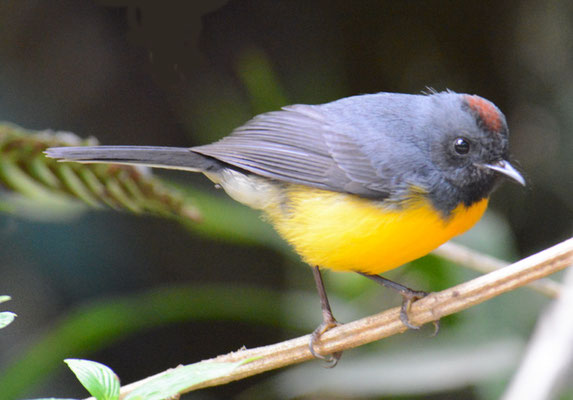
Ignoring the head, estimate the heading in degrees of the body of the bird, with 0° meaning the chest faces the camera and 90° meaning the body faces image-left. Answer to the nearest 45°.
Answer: approximately 270°
